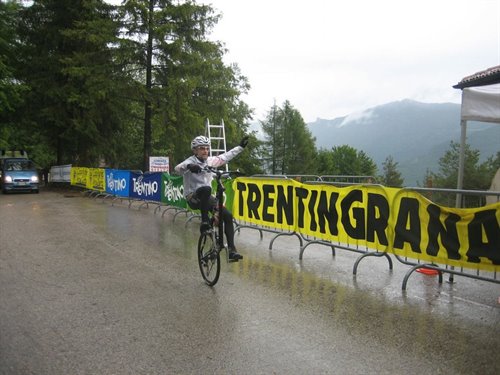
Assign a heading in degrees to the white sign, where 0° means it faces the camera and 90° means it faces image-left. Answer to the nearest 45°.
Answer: approximately 0°

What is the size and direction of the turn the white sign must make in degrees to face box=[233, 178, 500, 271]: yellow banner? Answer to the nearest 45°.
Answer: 0° — it already faces it

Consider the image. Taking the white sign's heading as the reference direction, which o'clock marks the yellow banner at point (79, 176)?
The yellow banner is roughly at 4 o'clock from the white sign.

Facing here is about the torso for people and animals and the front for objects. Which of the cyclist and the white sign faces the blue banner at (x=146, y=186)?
the white sign

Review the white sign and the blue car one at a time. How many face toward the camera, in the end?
2

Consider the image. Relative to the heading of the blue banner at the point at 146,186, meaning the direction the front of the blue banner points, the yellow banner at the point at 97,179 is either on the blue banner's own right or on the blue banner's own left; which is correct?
on the blue banner's own right

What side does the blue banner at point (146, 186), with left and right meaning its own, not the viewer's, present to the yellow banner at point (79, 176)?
right

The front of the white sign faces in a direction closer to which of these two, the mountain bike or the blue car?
the mountain bike

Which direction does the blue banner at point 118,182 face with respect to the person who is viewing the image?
facing the viewer and to the left of the viewer

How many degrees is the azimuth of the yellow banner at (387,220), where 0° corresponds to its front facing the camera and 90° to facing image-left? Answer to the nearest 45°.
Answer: approximately 45°

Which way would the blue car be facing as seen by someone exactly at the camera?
facing the viewer

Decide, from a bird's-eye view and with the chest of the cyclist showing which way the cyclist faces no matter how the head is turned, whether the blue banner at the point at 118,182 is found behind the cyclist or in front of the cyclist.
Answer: behind

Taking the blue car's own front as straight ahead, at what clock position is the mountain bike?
The mountain bike is roughly at 12 o'clock from the blue car.

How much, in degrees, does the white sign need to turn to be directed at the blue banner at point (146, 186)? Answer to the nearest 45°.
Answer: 0° — it already faces it

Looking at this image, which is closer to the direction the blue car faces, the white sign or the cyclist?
the cyclist

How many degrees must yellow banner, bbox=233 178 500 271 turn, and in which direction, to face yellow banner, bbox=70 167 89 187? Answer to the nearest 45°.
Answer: approximately 90° to its right

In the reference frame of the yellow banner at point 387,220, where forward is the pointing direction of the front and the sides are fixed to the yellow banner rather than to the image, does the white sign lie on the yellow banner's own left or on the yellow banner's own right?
on the yellow banner's own right
